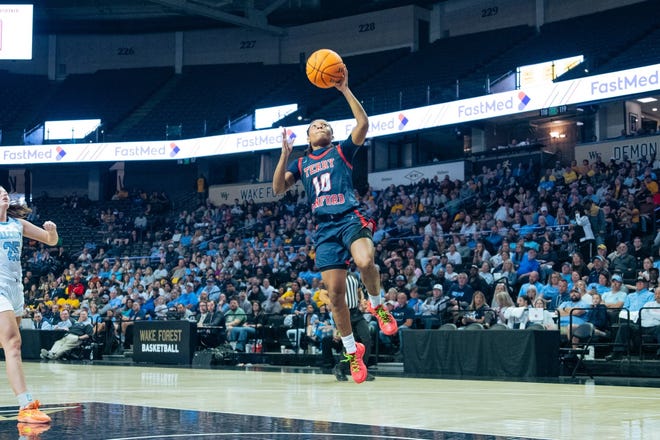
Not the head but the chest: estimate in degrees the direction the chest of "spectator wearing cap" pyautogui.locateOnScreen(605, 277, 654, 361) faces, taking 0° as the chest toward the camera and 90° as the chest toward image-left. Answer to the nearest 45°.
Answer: approximately 45°

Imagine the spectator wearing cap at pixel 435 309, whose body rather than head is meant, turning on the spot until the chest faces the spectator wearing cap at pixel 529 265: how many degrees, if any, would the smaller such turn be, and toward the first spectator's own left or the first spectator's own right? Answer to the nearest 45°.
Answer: approximately 180°

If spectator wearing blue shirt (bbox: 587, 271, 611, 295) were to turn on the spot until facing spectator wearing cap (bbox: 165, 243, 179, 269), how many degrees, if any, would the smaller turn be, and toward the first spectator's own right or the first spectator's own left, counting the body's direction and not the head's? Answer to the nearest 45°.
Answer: approximately 90° to the first spectator's own right

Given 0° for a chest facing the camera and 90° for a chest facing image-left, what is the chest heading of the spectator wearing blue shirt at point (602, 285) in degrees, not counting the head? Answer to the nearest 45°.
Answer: approximately 45°

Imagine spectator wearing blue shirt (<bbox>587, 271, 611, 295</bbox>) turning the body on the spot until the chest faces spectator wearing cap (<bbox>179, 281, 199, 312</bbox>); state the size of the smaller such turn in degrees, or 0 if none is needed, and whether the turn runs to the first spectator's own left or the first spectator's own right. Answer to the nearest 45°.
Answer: approximately 90° to the first spectator's own right

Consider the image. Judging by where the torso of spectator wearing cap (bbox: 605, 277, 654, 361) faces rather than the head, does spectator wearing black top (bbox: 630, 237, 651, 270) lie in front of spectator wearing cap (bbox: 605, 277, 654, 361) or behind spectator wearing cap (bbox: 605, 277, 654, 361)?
behind

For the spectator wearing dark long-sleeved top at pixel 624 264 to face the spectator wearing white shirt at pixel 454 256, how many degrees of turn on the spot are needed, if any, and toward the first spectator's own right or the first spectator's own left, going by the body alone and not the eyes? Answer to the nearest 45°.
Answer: approximately 90° to the first spectator's own right

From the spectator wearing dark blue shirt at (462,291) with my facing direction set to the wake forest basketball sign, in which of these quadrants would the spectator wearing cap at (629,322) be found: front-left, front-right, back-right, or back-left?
back-left

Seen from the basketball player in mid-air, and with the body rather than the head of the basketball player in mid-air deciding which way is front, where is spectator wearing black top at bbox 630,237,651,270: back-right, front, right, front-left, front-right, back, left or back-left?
back

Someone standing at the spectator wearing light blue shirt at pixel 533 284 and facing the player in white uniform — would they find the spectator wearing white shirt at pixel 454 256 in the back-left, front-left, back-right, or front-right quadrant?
back-right
